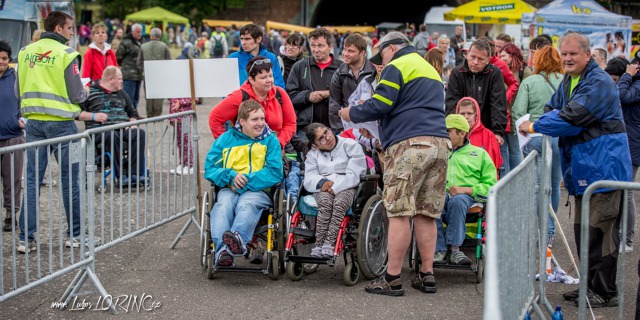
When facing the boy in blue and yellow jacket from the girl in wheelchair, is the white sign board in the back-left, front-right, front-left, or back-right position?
front-right

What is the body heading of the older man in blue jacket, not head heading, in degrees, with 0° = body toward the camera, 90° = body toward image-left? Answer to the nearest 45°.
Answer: approximately 45°

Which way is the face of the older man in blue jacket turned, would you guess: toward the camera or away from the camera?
toward the camera

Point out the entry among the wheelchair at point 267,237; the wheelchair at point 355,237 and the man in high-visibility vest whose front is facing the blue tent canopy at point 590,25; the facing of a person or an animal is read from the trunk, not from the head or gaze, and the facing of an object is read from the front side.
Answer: the man in high-visibility vest

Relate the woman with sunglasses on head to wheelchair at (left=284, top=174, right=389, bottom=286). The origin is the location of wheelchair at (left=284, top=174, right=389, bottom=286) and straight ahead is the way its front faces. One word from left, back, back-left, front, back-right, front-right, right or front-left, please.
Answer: right

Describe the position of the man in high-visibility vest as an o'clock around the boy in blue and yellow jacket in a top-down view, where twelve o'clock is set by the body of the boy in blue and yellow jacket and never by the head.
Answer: The man in high-visibility vest is roughly at 4 o'clock from the boy in blue and yellow jacket.

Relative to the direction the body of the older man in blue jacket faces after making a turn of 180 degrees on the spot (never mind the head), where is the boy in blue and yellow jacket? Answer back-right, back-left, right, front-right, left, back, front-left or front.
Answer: back-left

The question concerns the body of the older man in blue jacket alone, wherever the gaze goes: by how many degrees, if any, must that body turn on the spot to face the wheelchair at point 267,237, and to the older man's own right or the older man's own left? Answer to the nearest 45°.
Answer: approximately 45° to the older man's own right

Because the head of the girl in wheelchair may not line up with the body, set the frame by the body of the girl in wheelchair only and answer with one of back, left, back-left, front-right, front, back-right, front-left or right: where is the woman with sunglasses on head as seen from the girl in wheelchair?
right

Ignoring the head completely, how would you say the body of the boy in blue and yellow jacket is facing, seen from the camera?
toward the camera

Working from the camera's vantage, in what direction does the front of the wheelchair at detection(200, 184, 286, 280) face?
facing the viewer

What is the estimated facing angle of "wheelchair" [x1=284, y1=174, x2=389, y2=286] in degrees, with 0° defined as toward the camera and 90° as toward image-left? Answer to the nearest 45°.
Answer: approximately 45°

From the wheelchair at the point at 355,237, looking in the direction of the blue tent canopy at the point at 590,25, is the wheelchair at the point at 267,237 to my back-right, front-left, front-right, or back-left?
back-left

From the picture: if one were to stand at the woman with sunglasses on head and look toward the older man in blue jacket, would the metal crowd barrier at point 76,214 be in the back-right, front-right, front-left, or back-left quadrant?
back-right

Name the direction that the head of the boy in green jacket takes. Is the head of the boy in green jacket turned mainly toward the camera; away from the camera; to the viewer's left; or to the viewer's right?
to the viewer's left

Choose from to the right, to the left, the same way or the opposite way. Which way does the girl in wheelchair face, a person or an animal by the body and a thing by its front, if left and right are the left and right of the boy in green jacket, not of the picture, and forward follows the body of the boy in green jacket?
the same way

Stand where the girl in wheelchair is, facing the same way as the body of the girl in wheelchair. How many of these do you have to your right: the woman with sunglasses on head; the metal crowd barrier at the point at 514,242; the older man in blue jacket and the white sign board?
2
